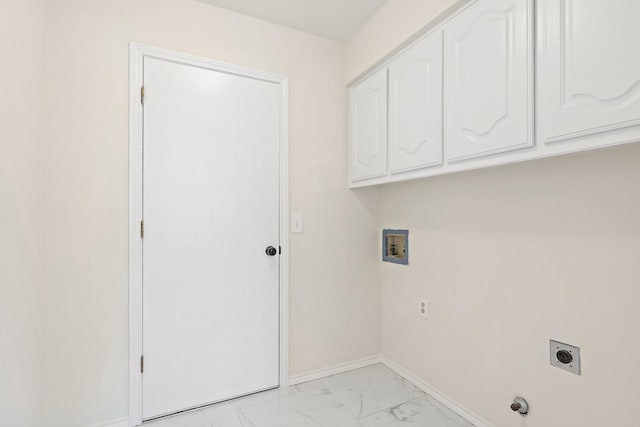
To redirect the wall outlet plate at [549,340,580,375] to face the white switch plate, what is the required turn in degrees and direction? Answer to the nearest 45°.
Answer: approximately 45° to its right

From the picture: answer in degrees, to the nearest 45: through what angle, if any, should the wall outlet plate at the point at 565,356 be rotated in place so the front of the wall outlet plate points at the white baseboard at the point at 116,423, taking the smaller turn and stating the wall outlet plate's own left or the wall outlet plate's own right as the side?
0° — it already faces it

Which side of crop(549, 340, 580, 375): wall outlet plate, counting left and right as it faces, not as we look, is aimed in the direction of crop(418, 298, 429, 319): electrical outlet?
right

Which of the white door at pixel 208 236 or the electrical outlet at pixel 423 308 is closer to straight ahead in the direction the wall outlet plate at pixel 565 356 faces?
the white door

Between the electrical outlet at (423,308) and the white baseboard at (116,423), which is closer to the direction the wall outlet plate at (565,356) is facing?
the white baseboard

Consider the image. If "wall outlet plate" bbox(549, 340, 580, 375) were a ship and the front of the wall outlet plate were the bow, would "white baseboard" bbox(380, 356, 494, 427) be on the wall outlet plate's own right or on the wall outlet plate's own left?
on the wall outlet plate's own right

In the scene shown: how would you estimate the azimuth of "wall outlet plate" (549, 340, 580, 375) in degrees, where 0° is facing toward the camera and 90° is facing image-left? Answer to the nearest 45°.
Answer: approximately 45°

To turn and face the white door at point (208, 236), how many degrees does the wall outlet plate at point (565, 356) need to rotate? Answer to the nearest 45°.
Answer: approximately 45° to its right
